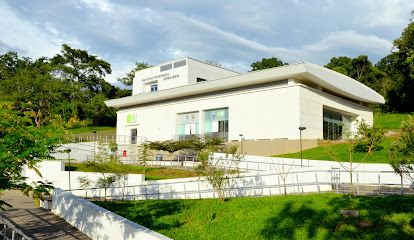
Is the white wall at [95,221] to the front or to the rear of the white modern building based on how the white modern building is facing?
to the front

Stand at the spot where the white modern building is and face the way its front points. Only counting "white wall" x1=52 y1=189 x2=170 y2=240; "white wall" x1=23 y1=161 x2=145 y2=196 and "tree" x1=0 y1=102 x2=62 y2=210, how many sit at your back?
0

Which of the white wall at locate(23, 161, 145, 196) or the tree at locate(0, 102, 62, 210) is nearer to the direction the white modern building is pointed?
the white wall

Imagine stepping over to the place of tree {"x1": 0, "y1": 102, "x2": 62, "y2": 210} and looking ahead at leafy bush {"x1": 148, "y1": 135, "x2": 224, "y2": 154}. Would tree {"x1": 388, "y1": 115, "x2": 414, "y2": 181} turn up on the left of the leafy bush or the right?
right

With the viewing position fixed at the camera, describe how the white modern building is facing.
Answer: facing the viewer and to the left of the viewer

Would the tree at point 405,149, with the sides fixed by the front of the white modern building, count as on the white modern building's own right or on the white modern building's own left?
on the white modern building's own left

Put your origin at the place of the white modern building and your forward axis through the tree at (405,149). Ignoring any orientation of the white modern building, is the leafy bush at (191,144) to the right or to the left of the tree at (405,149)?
right

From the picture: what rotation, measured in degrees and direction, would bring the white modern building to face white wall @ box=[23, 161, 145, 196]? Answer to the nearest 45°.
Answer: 0° — it already faces it

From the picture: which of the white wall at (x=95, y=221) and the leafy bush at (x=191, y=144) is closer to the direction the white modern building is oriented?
the leafy bush

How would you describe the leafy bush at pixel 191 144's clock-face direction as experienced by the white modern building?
The leafy bush is roughly at 12 o'clock from the white modern building.
